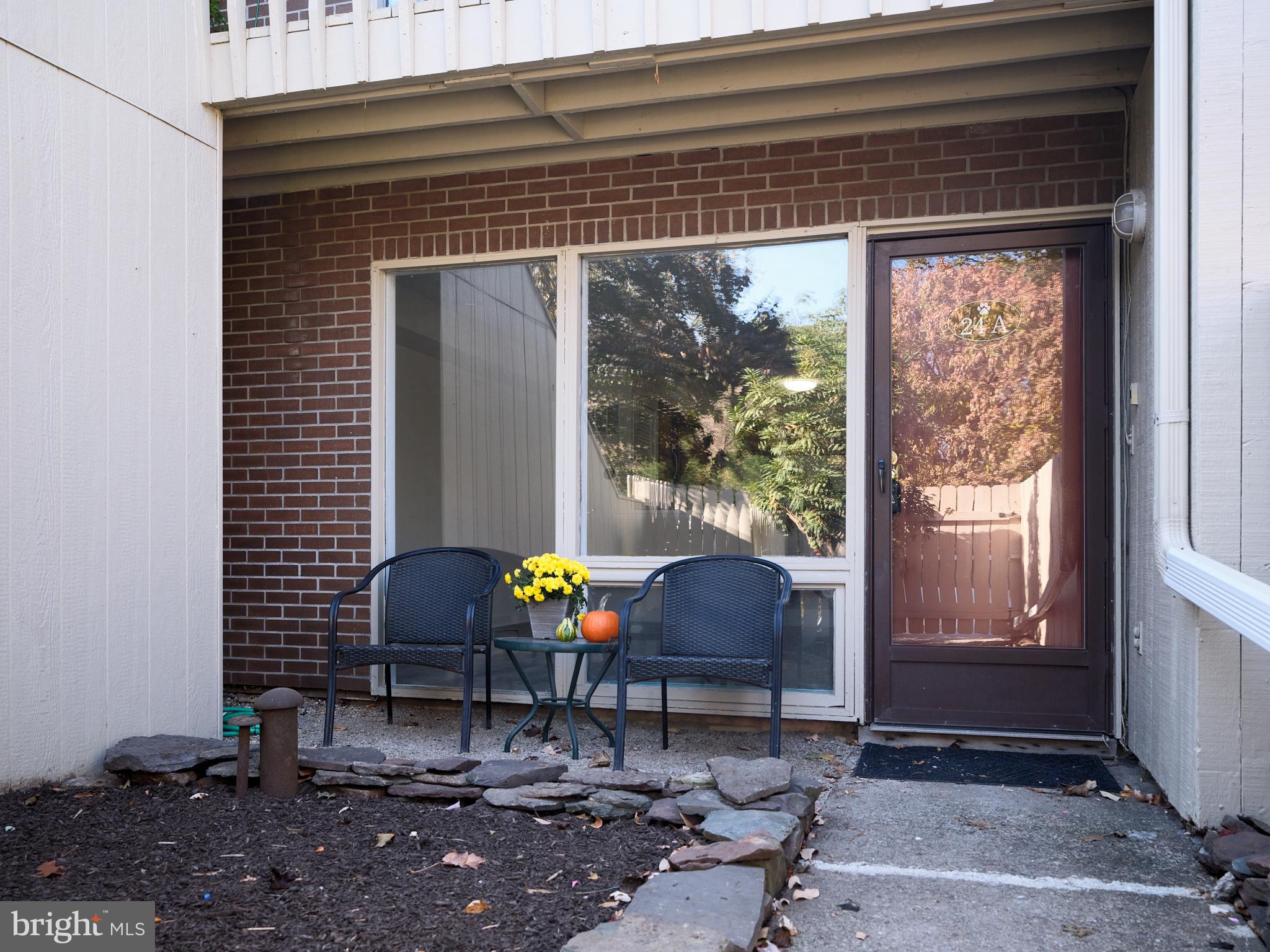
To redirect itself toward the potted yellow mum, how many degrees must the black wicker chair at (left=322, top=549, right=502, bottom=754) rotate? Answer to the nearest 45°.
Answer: approximately 90° to its left

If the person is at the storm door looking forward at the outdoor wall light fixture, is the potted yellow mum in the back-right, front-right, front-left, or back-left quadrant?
back-right

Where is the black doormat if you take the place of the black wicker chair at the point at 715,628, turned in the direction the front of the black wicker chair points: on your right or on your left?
on your left

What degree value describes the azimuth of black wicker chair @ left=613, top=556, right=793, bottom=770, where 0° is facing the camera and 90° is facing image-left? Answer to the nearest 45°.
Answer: approximately 0°

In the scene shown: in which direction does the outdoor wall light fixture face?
to the viewer's left

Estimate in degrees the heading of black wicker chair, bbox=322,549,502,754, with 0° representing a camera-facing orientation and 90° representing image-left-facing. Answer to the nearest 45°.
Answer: approximately 45°
